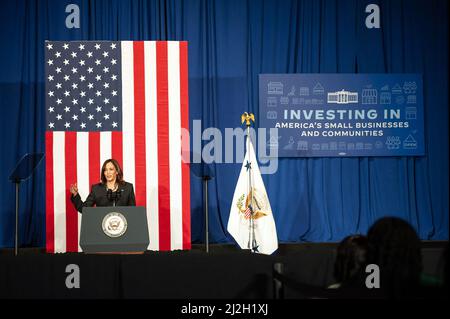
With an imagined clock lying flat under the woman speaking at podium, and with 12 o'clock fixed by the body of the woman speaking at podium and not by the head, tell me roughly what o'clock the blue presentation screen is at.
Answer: The blue presentation screen is roughly at 8 o'clock from the woman speaking at podium.

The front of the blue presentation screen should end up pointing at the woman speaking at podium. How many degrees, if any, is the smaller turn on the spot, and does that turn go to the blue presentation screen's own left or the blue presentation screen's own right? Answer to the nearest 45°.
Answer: approximately 45° to the blue presentation screen's own right

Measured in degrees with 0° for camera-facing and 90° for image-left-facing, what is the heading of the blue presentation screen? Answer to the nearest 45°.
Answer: approximately 0°

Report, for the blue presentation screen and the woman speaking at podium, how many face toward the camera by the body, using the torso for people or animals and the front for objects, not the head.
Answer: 2

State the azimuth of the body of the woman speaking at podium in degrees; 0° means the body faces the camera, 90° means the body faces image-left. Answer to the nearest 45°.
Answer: approximately 0°
